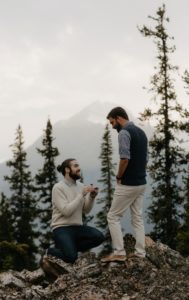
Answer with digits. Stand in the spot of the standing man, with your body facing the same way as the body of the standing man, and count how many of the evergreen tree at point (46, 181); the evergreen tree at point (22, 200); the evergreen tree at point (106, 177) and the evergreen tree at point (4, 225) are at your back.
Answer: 0

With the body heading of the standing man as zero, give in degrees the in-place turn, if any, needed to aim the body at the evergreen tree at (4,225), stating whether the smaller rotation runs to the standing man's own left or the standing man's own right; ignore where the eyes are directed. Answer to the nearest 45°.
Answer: approximately 45° to the standing man's own right

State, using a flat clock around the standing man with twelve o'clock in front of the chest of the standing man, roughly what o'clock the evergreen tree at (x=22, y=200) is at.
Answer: The evergreen tree is roughly at 1 o'clock from the standing man.

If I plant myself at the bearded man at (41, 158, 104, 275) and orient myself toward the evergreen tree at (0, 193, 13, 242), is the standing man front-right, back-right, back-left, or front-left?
back-right

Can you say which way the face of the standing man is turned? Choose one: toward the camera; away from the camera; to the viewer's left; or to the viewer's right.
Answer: to the viewer's left

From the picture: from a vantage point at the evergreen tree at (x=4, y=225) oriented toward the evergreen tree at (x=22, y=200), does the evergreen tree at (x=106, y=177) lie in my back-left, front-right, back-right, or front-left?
front-right

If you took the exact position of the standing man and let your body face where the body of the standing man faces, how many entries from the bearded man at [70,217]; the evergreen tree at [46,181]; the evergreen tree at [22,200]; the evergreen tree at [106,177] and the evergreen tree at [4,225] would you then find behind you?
0

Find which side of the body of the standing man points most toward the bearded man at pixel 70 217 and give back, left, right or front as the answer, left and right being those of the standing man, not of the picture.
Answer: front

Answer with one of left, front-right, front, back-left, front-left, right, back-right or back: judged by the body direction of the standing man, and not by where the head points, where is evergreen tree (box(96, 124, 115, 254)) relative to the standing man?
front-right

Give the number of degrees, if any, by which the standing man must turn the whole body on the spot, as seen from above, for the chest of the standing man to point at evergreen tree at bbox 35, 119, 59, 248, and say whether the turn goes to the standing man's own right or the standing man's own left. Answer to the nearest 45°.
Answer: approximately 45° to the standing man's own right

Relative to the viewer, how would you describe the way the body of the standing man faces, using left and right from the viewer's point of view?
facing away from the viewer and to the left of the viewer
